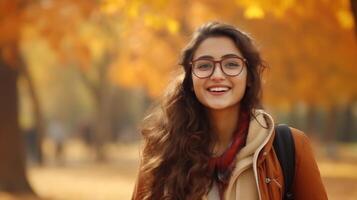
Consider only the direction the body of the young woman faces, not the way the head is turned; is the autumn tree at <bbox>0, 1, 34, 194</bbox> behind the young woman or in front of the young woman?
behind

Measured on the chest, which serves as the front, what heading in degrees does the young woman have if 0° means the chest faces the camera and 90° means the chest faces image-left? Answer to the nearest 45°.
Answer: approximately 0°
